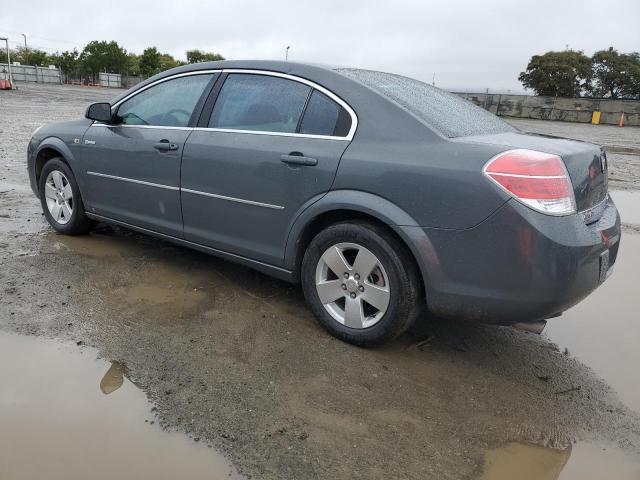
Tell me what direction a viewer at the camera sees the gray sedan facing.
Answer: facing away from the viewer and to the left of the viewer
